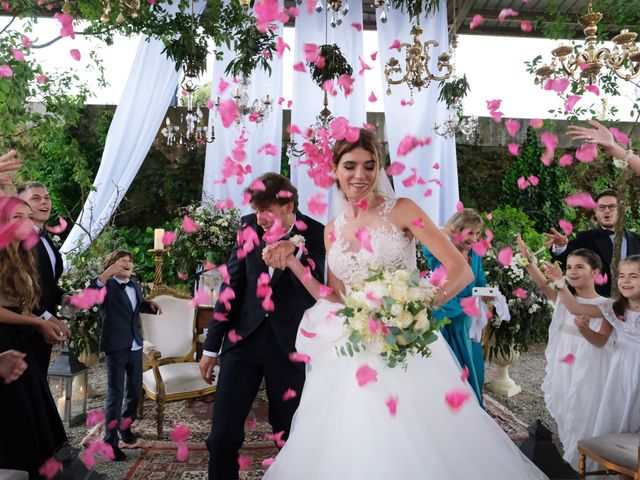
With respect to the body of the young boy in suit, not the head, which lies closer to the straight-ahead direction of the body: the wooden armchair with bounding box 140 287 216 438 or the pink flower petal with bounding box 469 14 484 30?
the pink flower petal

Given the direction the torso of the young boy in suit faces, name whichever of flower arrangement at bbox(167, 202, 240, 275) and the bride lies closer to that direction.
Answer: the bride

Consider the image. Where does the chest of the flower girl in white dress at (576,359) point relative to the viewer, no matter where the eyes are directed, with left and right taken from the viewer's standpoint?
facing the viewer and to the left of the viewer

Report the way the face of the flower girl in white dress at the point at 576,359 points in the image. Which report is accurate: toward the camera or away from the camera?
toward the camera

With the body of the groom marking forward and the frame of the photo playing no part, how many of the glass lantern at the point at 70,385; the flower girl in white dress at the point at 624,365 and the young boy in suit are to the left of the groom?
1

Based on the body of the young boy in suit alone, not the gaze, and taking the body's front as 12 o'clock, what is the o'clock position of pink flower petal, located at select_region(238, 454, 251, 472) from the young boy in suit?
The pink flower petal is roughly at 12 o'clock from the young boy in suit.

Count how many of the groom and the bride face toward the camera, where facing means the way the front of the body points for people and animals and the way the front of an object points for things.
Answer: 2

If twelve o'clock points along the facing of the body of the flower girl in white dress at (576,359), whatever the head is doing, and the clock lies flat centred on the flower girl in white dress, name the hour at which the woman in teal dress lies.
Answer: The woman in teal dress is roughly at 2 o'clock from the flower girl in white dress.

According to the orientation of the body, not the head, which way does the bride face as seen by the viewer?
toward the camera

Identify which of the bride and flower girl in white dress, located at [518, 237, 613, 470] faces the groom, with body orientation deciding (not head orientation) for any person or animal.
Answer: the flower girl in white dress

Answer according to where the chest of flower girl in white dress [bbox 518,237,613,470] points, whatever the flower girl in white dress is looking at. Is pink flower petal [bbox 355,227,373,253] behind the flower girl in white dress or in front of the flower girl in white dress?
in front

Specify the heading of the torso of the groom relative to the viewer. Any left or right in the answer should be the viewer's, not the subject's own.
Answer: facing the viewer

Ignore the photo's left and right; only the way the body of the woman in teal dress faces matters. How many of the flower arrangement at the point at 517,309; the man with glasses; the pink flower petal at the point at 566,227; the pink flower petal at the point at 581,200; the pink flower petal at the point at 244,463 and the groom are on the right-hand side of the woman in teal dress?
2

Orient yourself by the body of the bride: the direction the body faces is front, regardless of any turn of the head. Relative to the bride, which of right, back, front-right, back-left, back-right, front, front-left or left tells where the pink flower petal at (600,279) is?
back-left

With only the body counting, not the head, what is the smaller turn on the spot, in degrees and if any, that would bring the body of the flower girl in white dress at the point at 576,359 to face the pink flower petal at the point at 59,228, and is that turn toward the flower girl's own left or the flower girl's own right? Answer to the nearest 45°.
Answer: approximately 45° to the flower girl's own right

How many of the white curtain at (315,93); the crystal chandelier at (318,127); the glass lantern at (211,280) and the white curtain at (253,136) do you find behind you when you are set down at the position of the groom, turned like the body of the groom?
4

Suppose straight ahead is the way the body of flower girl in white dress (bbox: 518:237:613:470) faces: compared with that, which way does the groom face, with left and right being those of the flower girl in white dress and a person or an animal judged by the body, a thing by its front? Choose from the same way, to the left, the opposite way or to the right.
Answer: to the left
